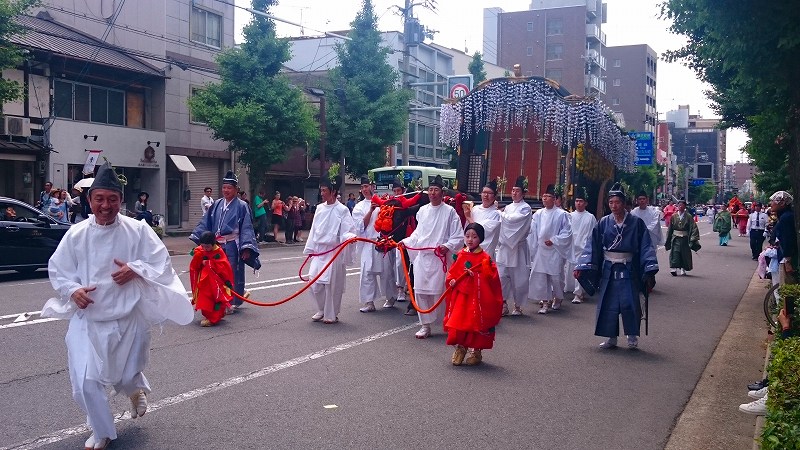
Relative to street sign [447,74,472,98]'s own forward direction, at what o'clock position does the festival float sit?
The festival float is roughly at 12 o'clock from the street sign.

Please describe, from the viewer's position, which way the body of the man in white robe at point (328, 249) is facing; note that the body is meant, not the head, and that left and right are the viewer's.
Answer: facing the viewer and to the left of the viewer

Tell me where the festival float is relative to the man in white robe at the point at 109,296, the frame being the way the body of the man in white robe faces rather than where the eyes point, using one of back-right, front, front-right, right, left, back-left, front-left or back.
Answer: back-left

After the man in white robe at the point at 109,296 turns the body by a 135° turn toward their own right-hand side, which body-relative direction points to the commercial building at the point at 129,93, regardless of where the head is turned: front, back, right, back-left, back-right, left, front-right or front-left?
front-right

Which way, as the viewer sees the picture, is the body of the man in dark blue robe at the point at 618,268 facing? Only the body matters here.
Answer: toward the camera

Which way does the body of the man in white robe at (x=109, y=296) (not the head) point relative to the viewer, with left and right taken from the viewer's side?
facing the viewer

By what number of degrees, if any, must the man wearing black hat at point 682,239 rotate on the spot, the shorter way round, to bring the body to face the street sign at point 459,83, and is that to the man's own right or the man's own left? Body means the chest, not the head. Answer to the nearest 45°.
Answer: approximately 135° to the man's own right

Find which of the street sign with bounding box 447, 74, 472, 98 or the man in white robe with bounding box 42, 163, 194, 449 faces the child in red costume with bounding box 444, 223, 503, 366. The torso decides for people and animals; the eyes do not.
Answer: the street sign

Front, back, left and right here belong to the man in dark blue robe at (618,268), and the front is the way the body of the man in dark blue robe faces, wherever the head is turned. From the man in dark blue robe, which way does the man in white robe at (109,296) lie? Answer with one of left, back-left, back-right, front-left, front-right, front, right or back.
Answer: front-right

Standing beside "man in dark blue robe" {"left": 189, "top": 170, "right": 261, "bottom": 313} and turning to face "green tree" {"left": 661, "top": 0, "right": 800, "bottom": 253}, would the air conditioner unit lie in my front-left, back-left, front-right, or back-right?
back-left

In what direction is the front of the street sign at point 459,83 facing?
toward the camera

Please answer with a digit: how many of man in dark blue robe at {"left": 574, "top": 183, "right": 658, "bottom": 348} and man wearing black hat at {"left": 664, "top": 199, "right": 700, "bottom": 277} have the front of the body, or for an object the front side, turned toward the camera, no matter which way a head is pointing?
2

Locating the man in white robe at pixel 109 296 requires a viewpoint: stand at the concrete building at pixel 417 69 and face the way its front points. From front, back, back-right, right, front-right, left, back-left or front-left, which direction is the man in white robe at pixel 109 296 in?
front-right
